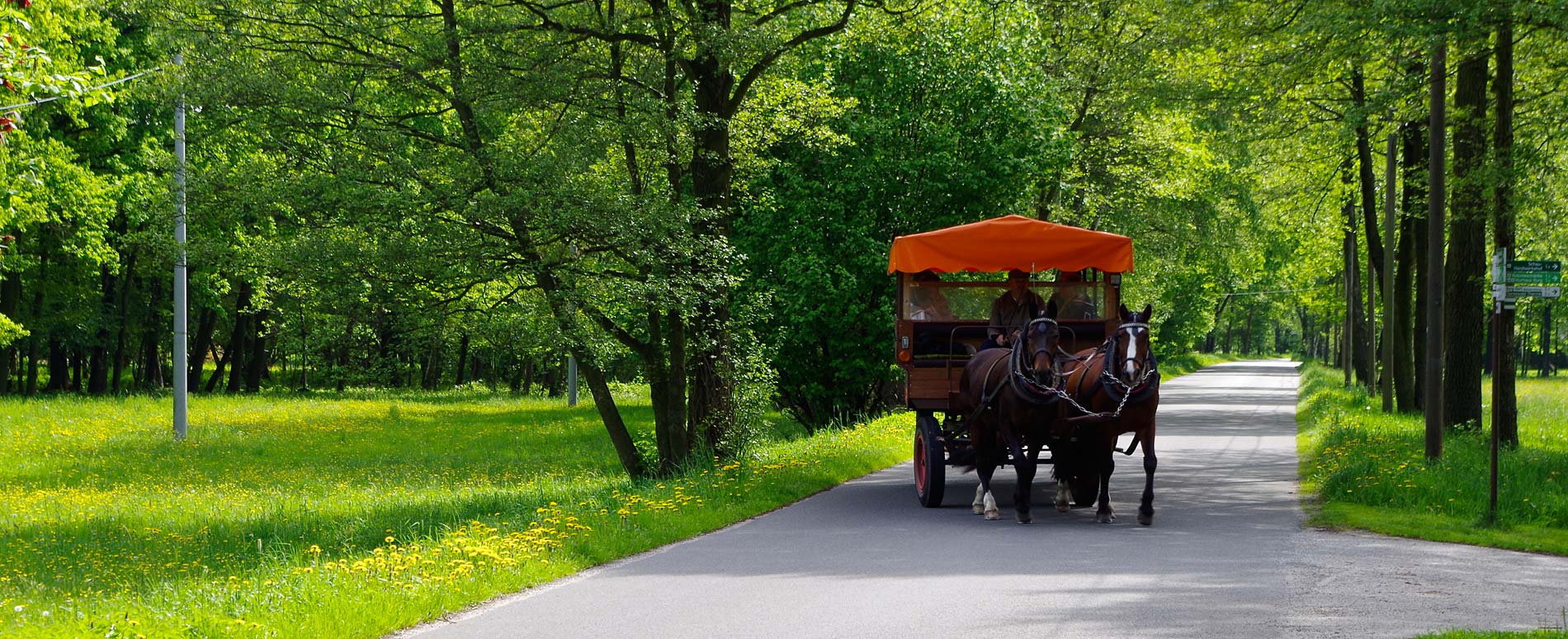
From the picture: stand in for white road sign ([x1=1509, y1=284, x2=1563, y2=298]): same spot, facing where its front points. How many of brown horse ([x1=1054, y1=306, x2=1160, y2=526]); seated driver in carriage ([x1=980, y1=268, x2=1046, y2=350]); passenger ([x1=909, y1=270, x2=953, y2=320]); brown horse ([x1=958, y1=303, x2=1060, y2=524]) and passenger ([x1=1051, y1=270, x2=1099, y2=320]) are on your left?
0

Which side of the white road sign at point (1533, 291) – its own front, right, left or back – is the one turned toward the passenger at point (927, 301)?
right

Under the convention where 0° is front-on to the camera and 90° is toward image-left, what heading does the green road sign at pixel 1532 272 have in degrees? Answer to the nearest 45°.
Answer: approximately 0°

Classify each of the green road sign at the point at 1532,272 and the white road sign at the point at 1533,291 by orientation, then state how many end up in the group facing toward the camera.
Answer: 2

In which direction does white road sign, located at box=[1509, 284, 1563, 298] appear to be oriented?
toward the camera

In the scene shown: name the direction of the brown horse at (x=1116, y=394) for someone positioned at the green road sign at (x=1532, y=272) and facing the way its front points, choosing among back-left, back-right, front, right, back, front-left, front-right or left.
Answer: front-right

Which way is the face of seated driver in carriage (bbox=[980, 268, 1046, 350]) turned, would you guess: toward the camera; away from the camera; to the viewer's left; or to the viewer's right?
toward the camera

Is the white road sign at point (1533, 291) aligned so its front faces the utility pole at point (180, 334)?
no

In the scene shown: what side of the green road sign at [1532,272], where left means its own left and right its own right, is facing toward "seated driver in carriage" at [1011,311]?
right

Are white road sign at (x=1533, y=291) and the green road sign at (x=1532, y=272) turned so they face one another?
no

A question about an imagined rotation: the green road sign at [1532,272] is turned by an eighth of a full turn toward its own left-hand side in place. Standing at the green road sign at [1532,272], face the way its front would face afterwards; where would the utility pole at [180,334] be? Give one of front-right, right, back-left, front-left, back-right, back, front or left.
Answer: back-right

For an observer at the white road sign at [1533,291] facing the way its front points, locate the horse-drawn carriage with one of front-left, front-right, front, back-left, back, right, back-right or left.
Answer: right

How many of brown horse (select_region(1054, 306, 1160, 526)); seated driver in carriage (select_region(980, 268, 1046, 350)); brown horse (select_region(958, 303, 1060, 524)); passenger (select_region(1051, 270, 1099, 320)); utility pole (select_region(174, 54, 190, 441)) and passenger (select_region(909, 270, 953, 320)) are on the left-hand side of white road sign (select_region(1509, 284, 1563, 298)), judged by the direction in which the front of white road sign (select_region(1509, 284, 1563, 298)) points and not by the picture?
0

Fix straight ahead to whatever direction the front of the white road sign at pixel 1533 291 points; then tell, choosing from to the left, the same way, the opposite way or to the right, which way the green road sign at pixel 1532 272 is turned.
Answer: the same way

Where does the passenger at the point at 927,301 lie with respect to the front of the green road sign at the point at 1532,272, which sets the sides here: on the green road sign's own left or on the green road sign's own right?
on the green road sign's own right
